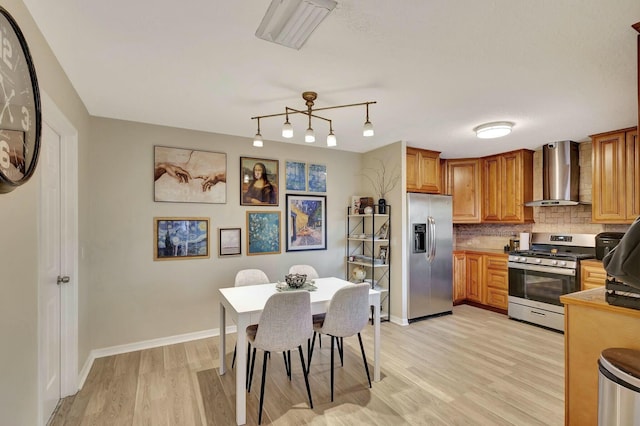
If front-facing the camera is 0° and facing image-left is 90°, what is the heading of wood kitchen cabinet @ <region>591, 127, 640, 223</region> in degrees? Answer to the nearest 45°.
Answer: approximately 45°

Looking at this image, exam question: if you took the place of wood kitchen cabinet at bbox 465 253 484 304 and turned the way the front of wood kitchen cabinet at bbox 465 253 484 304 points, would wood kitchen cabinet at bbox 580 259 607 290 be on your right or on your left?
on your left

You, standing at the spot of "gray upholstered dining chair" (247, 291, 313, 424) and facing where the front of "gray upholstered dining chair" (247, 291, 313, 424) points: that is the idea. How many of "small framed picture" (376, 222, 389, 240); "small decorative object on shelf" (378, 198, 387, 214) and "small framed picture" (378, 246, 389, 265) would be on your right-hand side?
3

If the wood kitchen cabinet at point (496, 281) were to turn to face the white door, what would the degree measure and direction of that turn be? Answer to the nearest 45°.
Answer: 0° — it already faces it

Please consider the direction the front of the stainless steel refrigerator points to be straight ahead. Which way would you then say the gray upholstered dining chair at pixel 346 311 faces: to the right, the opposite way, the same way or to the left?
the opposite way

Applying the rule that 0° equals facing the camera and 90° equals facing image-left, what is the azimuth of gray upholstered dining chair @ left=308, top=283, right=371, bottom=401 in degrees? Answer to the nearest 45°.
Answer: approximately 135°

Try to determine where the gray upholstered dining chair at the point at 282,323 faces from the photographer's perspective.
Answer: facing away from the viewer and to the left of the viewer
